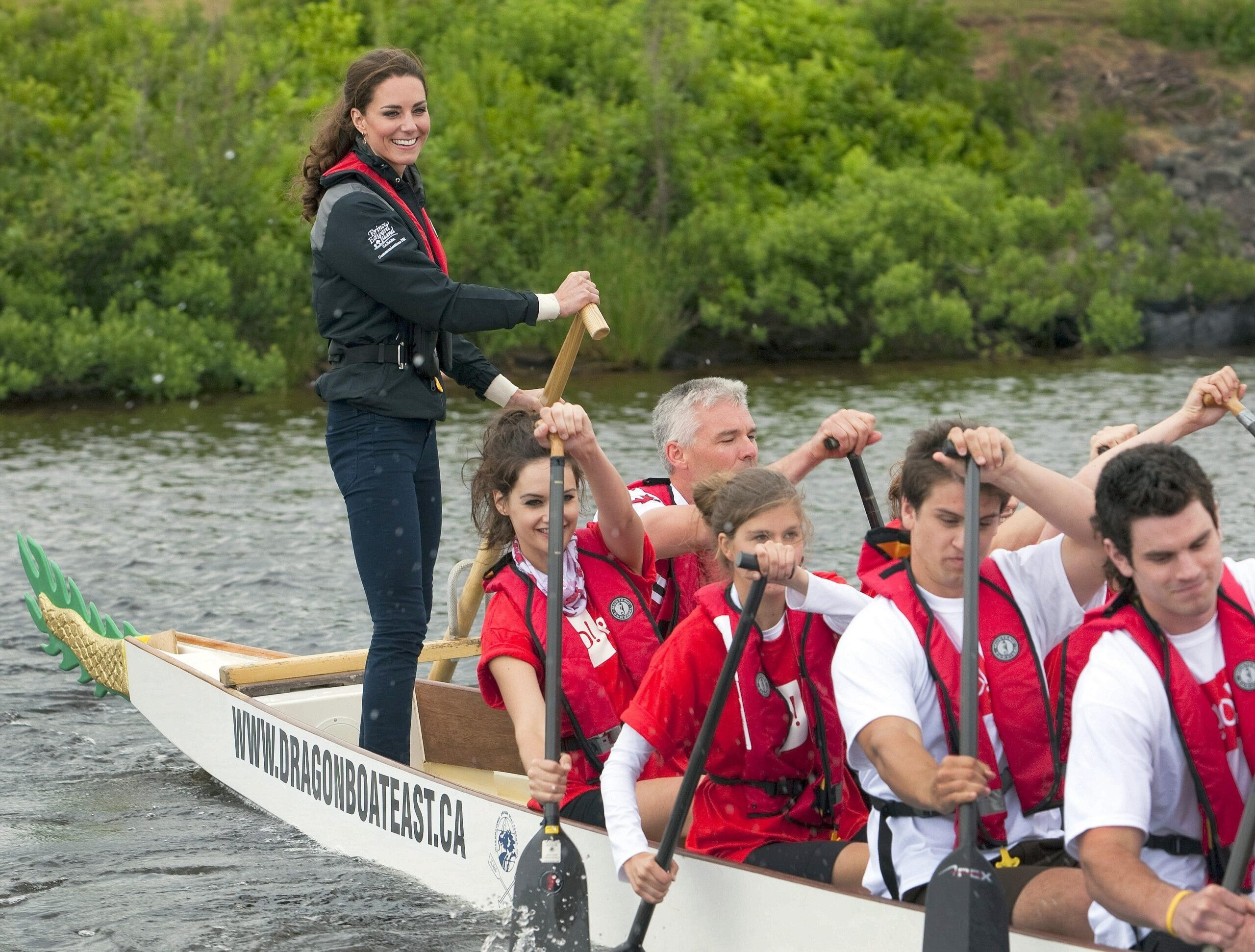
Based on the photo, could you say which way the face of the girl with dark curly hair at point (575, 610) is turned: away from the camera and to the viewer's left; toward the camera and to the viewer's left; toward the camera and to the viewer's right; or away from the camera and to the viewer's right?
toward the camera and to the viewer's right

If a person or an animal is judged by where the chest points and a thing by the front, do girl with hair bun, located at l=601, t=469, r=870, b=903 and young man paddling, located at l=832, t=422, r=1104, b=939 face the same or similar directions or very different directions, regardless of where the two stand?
same or similar directions

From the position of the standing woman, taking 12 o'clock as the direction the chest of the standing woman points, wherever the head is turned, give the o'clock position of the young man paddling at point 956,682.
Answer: The young man paddling is roughly at 2 o'clock from the standing woman.

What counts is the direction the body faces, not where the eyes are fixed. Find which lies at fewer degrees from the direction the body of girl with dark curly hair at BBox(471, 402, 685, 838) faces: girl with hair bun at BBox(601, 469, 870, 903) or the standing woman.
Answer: the girl with hair bun

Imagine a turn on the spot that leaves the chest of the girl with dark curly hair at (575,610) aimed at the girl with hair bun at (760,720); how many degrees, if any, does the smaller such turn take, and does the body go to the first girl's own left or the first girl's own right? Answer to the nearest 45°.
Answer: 0° — they already face them

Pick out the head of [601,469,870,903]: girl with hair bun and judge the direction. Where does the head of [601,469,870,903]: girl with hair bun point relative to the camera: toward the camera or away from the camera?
toward the camera

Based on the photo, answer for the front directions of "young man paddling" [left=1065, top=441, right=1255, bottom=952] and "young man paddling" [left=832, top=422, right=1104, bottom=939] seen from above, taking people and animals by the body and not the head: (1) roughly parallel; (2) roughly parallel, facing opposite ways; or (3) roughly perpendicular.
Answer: roughly parallel

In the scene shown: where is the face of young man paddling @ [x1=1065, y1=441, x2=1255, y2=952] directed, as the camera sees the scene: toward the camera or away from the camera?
toward the camera

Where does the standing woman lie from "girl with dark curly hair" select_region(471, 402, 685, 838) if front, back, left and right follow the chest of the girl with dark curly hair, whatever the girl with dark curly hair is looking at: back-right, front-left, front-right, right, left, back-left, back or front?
back

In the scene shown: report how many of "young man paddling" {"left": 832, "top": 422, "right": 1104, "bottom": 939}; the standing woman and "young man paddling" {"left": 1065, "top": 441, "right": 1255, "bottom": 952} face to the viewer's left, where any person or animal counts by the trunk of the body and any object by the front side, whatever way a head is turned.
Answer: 0

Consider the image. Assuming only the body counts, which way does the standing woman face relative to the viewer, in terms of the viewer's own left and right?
facing to the right of the viewer

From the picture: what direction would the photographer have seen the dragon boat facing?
facing the viewer and to the right of the viewer

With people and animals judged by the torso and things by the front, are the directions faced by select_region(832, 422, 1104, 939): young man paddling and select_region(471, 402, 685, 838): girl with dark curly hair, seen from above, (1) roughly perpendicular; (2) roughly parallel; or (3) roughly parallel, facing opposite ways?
roughly parallel
